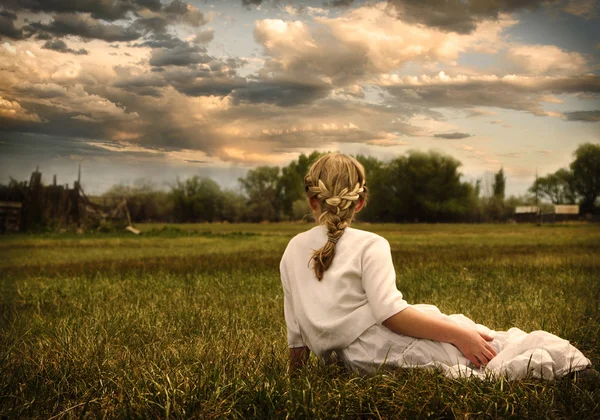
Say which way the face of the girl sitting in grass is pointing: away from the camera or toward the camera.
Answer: away from the camera

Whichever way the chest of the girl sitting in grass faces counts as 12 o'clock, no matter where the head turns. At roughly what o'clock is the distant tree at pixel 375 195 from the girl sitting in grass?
The distant tree is roughly at 12 o'clock from the girl sitting in grass.

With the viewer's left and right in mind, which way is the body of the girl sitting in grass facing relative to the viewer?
facing away from the viewer

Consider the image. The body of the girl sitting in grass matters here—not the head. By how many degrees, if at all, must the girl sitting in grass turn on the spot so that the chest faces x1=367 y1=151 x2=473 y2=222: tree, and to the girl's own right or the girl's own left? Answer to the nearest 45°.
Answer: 0° — they already face it

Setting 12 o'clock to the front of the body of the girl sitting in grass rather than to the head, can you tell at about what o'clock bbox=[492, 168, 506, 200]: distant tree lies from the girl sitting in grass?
The distant tree is roughly at 12 o'clock from the girl sitting in grass.
